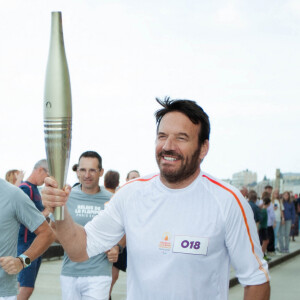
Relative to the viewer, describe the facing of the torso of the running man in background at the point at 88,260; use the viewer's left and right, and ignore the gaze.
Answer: facing the viewer

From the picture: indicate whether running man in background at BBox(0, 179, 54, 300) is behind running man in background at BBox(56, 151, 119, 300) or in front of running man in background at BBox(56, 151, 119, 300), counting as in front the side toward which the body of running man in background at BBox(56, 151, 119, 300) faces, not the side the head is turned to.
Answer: in front

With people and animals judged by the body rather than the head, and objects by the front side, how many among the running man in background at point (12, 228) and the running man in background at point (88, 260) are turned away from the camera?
0

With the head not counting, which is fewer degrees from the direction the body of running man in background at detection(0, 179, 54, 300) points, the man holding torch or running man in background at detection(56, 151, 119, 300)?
the man holding torch

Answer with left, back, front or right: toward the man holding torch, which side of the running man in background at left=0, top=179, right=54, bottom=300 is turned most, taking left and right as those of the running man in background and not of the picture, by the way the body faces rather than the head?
left

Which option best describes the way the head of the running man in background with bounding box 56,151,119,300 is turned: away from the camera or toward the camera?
toward the camera
